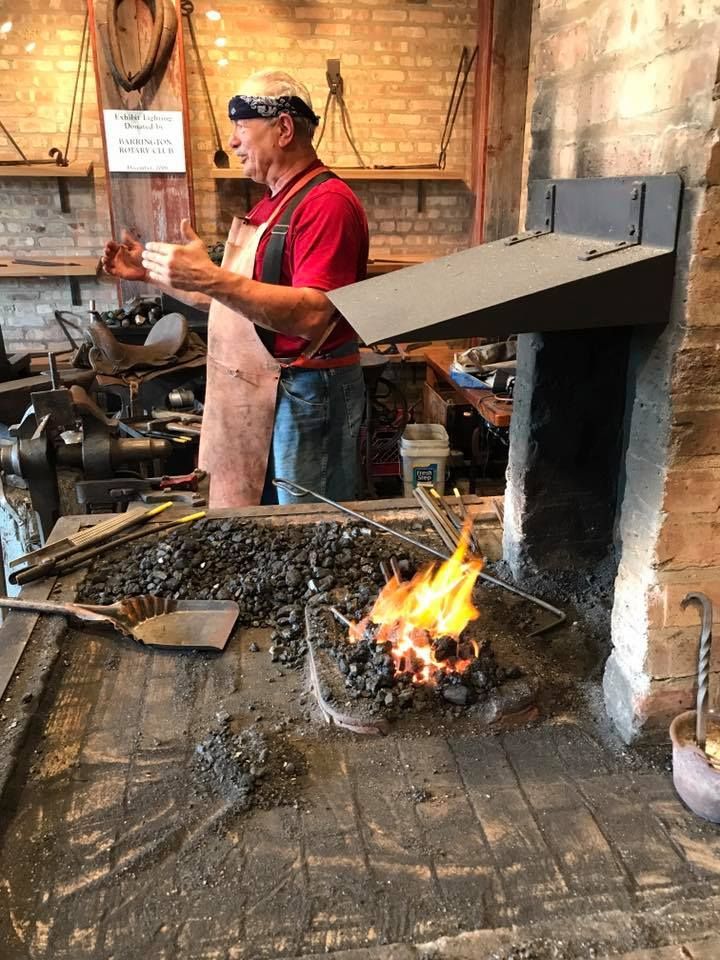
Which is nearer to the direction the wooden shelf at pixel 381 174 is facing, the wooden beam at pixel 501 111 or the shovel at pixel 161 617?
the shovel

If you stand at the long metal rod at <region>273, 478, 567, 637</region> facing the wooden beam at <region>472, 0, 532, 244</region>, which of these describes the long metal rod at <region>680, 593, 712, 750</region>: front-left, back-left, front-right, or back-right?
back-right

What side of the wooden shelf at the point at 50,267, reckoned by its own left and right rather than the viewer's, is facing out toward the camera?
front

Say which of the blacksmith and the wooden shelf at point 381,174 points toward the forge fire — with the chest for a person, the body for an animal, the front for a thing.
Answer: the wooden shelf

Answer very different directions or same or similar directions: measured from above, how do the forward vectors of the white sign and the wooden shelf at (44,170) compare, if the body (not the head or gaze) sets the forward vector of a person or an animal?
same or similar directions

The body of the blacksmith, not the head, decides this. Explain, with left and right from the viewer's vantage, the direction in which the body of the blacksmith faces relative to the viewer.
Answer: facing to the left of the viewer

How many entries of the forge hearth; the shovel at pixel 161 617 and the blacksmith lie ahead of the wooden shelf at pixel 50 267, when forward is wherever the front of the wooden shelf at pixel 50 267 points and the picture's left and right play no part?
3

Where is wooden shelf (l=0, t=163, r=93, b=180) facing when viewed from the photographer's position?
facing the viewer

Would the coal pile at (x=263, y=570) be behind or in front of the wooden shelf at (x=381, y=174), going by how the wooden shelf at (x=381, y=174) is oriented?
in front

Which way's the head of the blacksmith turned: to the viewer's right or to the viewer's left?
to the viewer's left

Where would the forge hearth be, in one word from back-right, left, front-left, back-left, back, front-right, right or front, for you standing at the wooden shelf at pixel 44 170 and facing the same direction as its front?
front

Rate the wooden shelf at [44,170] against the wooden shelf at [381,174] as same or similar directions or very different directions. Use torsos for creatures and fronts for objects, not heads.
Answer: same or similar directions

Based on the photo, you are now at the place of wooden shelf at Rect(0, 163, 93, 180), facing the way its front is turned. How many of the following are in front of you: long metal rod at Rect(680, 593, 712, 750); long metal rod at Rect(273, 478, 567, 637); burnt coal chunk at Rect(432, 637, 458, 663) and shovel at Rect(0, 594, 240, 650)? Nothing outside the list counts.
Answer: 4

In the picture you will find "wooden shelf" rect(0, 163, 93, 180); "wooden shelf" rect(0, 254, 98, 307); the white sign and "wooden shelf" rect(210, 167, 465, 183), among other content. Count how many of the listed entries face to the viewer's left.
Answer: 0

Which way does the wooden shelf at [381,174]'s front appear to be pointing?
toward the camera

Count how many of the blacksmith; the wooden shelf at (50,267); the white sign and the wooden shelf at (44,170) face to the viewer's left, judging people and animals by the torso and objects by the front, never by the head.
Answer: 1
